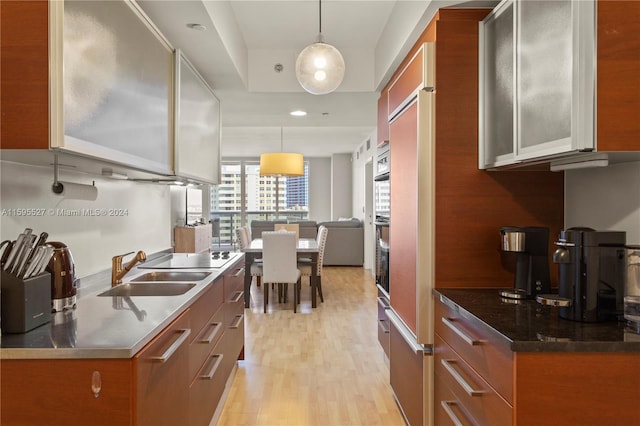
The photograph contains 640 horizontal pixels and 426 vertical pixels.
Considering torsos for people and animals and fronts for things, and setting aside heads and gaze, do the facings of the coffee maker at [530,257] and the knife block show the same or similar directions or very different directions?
very different directions

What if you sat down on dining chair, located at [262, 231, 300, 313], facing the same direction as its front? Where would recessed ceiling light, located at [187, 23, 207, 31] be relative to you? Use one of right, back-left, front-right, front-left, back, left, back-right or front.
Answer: back

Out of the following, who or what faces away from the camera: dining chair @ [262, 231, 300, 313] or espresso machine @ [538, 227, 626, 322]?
the dining chair

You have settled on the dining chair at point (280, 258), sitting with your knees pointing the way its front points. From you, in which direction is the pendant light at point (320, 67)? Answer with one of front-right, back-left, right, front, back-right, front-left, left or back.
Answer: back

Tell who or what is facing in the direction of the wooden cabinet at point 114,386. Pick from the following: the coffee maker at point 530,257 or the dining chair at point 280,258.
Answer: the coffee maker

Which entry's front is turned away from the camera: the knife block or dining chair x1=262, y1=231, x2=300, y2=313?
the dining chair

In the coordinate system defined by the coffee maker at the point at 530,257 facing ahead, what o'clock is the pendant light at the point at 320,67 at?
The pendant light is roughly at 2 o'clock from the coffee maker.

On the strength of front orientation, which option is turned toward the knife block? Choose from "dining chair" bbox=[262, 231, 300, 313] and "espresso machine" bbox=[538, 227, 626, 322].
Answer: the espresso machine

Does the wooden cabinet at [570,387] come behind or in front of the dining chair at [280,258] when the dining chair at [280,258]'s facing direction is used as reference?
behind

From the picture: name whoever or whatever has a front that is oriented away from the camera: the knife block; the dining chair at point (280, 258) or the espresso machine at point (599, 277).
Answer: the dining chair

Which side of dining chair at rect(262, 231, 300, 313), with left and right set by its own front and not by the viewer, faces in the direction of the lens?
back

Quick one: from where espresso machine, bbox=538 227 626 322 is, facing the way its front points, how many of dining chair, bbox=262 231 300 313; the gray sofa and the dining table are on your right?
3

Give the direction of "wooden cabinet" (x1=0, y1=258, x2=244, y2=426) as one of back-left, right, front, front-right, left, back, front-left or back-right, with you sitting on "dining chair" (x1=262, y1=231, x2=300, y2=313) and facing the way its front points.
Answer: back

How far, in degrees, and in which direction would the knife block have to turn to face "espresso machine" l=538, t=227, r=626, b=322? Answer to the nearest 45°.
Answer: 0° — it already faces it

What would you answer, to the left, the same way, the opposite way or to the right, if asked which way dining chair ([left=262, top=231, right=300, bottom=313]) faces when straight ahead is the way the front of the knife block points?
to the left

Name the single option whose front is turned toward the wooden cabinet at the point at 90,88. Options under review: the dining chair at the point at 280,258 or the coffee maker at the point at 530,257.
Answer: the coffee maker
